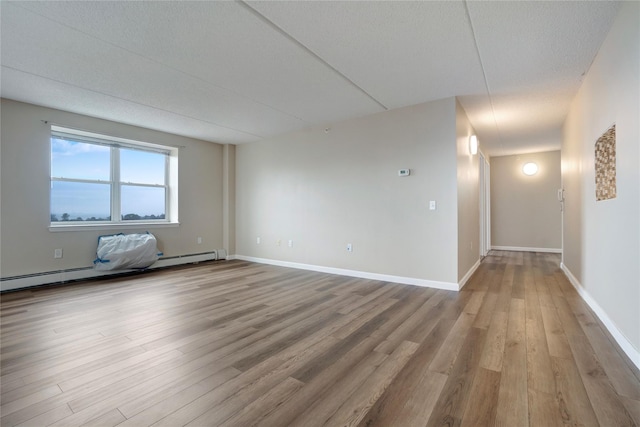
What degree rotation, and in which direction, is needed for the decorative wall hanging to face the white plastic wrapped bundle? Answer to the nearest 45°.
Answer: approximately 45° to its left

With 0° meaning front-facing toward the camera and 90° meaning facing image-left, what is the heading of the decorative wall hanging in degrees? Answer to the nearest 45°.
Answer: approximately 90°

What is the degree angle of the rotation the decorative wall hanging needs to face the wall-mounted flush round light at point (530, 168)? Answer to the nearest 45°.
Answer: approximately 90° to its right

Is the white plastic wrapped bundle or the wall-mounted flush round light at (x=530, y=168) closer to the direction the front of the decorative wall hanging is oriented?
the white plastic wrapped bundle
